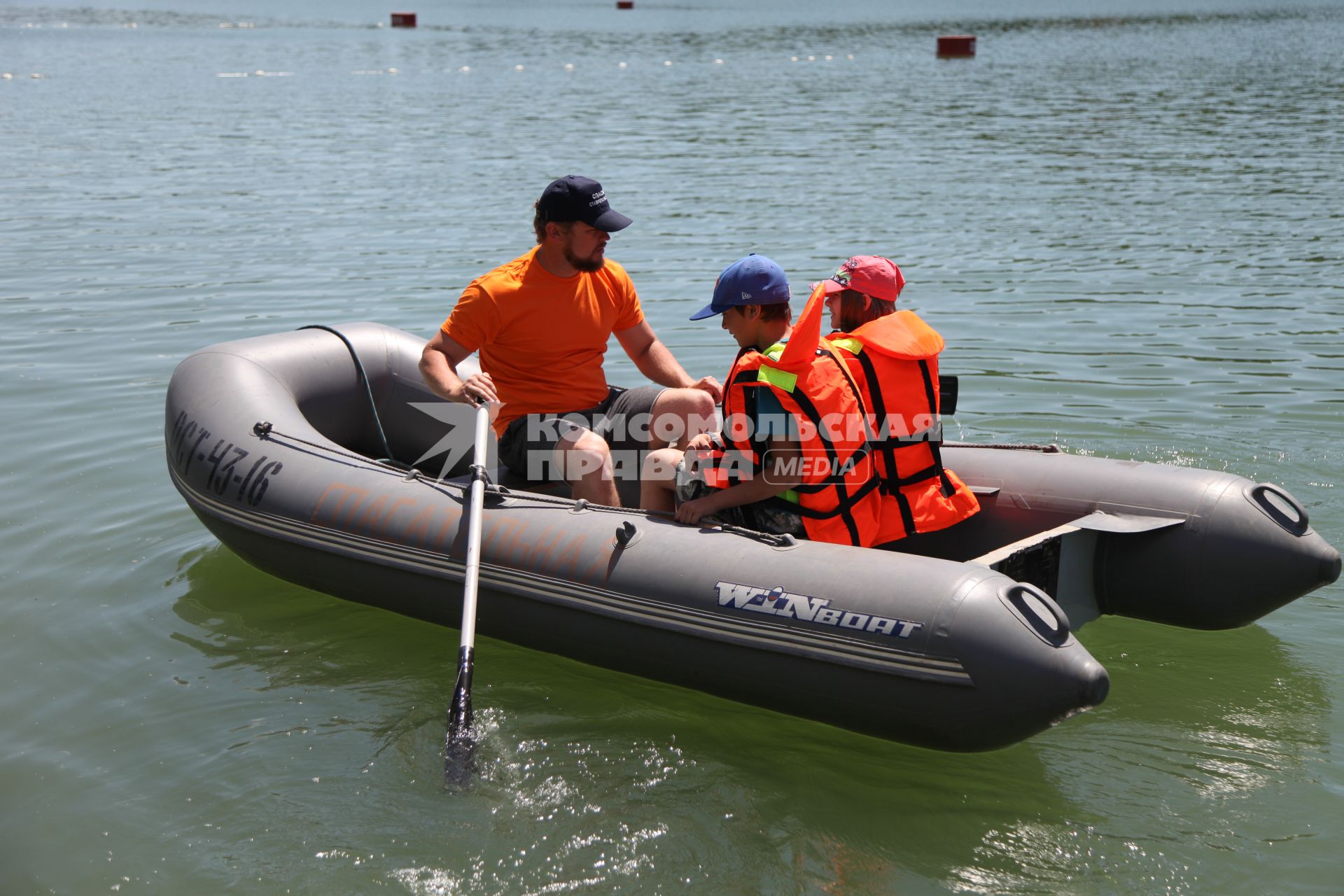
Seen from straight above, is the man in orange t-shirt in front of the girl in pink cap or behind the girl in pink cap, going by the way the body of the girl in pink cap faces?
in front

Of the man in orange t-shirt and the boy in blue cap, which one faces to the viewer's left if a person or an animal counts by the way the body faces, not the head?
the boy in blue cap

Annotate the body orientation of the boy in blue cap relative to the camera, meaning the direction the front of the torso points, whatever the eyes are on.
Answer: to the viewer's left

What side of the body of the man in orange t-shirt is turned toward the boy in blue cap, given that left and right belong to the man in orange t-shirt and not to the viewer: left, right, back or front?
front

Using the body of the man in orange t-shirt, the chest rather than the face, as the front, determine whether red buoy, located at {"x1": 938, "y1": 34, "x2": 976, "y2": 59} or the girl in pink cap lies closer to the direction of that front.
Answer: the girl in pink cap

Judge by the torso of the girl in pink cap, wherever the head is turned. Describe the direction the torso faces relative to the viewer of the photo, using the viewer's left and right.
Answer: facing away from the viewer and to the left of the viewer

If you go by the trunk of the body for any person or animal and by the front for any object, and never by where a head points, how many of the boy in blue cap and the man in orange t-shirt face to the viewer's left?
1

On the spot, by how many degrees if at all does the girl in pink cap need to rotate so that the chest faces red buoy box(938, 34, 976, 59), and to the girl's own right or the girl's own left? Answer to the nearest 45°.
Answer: approximately 45° to the girl's own right

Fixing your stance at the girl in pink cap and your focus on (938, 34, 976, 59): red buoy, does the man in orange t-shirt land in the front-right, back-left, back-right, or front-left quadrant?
front-left

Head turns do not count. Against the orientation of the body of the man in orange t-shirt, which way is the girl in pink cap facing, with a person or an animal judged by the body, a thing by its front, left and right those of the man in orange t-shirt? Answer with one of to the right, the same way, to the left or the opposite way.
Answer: the opposite way

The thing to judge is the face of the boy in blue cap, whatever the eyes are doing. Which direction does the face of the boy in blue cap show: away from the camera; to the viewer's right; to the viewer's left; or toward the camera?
to the viewer's left

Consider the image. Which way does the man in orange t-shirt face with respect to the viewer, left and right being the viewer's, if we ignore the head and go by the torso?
facing the viewer and to the right of the viewer

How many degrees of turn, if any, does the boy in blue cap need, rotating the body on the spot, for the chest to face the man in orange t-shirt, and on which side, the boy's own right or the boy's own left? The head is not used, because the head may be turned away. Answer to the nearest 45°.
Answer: approximately 45° to the boy's own right

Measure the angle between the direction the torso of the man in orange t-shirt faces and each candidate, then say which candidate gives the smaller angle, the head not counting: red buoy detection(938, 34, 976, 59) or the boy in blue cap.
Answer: the boy in blue cap

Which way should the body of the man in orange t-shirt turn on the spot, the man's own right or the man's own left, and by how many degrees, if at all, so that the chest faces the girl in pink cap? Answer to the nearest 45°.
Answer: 0° — they already face them
